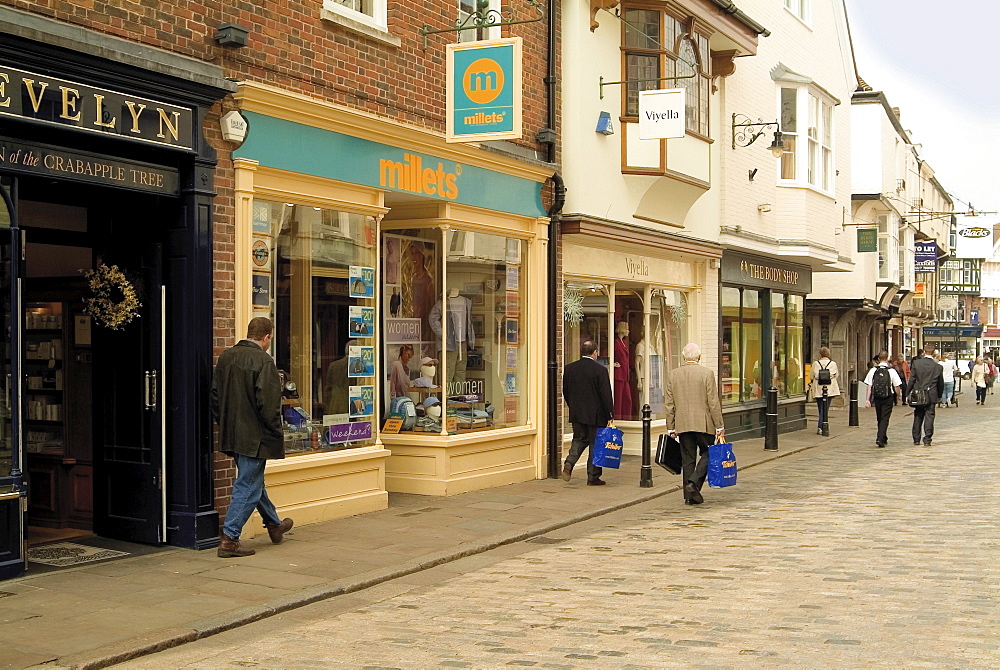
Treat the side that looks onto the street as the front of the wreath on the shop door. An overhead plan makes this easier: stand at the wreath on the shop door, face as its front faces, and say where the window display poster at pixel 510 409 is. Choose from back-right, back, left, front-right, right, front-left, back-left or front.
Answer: left

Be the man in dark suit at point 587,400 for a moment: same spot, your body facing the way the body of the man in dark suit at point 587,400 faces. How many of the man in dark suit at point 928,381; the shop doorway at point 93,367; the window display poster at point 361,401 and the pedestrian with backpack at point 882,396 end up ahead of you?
2

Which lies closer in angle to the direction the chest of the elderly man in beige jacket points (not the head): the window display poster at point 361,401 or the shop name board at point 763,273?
the shop name board

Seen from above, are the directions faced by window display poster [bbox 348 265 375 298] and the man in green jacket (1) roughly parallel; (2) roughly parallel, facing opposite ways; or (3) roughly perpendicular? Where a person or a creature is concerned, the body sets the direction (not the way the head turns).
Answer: roughly perpendicular

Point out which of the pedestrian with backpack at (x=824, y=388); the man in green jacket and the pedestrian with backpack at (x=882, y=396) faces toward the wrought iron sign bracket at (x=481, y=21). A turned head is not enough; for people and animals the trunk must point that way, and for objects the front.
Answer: the man in green jacket

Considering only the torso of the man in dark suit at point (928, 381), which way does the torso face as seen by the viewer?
away from the camera

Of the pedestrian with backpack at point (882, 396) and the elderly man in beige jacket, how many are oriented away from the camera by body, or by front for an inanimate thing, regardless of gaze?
2

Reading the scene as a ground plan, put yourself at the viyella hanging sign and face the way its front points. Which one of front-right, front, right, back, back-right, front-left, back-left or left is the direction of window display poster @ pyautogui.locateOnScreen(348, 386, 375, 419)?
front-right

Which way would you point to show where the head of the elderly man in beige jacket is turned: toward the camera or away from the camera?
away from the camera

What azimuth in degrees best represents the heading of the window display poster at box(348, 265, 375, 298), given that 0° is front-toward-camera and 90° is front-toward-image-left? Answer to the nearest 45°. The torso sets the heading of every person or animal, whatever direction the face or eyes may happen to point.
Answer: approximately 315°
